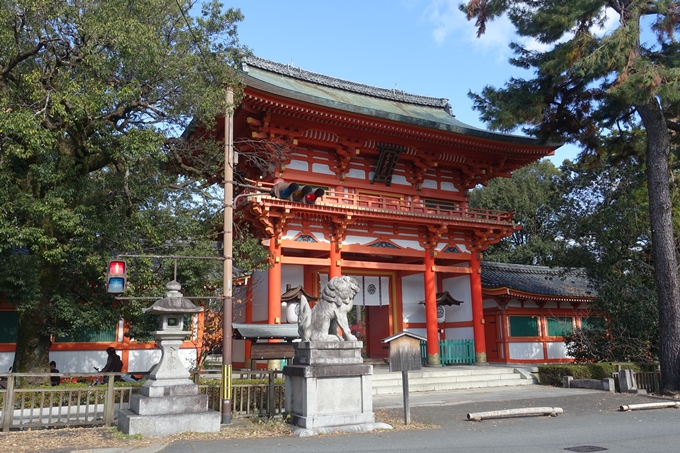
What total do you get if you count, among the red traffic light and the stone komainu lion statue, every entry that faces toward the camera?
1

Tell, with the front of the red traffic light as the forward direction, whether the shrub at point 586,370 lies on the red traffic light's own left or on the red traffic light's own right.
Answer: on the red traffic light's own left

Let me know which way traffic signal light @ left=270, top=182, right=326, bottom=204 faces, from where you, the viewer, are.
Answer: facing the viewer and to the right of the viewer

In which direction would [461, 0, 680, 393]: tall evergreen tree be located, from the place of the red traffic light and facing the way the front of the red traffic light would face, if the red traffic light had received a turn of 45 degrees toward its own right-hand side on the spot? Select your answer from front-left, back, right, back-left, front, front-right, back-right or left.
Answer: back-left

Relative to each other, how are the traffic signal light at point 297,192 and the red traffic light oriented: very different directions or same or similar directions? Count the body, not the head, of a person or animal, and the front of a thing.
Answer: same or similar directions

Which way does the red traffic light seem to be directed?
toward the camera

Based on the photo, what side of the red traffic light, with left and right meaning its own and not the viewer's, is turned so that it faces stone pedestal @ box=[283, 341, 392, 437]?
left
